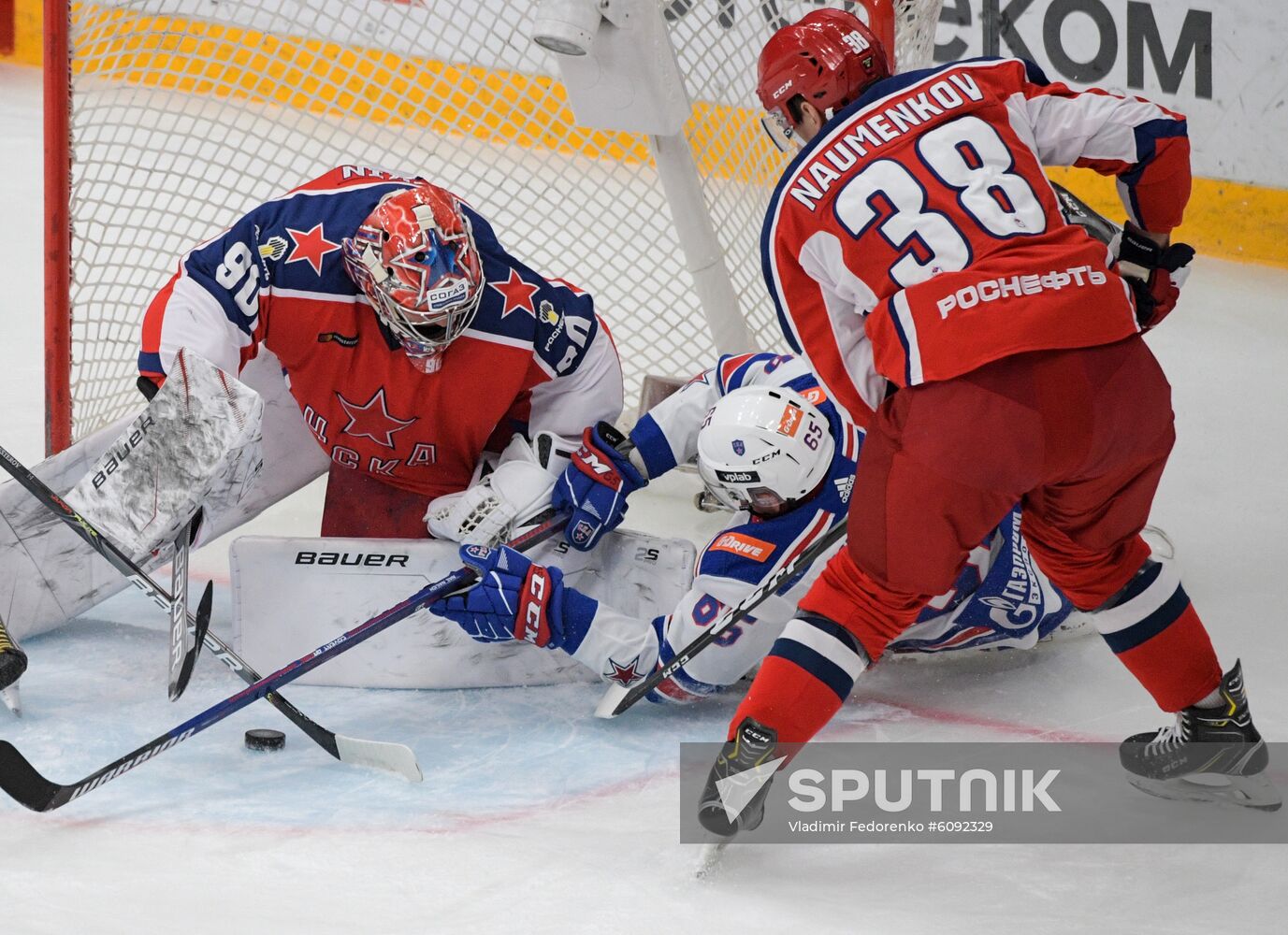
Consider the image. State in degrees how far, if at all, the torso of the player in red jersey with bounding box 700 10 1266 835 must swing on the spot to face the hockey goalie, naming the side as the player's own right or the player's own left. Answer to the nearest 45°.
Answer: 0° — they already face them

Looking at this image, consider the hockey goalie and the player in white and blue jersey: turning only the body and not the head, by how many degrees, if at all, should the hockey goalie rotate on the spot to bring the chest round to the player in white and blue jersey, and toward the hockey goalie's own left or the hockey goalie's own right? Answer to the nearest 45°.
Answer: approximately 45° to the hockey goalie's own left

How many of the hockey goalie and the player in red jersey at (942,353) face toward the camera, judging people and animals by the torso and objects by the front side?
1

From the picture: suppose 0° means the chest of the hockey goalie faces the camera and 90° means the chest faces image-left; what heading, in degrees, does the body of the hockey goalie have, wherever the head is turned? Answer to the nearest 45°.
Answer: approximately 0°

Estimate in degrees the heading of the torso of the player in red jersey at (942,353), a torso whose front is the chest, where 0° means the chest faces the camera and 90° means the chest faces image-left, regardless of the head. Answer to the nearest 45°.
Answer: approximately 135°

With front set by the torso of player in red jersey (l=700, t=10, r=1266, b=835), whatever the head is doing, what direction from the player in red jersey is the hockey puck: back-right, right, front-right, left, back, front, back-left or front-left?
front-left

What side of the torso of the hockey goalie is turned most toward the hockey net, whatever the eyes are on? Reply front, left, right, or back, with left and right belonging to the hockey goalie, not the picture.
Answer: back

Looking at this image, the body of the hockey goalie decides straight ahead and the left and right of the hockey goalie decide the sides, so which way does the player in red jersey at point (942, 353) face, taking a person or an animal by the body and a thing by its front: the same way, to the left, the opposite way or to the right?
the opposite way

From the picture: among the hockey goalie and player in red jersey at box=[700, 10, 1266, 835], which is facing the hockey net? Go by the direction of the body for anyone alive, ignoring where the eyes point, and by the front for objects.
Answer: the player in red jersey
